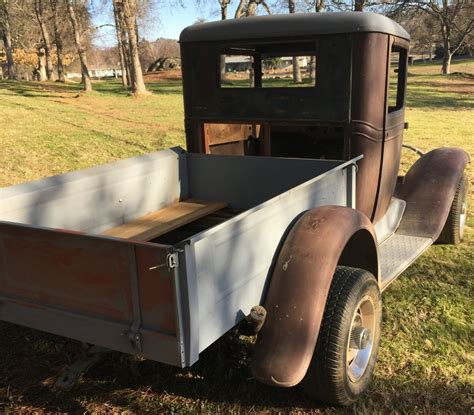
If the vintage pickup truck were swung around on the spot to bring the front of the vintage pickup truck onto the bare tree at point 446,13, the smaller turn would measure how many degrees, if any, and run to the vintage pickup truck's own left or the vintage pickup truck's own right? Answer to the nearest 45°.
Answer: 0° — it already faces it

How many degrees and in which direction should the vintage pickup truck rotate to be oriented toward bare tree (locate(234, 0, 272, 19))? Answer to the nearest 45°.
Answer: approximately 45° to its left

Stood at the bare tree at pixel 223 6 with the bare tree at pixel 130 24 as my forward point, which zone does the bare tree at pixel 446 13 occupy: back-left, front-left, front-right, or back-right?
back-left

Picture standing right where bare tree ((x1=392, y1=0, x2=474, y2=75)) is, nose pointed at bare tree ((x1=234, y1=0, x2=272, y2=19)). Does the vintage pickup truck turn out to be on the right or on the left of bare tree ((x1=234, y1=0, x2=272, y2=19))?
left

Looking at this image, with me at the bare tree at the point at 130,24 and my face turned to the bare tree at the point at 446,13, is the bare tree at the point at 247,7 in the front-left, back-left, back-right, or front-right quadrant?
front-left

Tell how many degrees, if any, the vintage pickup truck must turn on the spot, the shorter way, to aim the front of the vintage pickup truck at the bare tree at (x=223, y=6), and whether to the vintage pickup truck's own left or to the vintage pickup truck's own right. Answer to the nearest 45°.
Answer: approximately 45° to the vintage pickup truck's own left

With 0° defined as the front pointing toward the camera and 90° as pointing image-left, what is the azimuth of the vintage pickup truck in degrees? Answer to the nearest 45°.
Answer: approximately 225°
